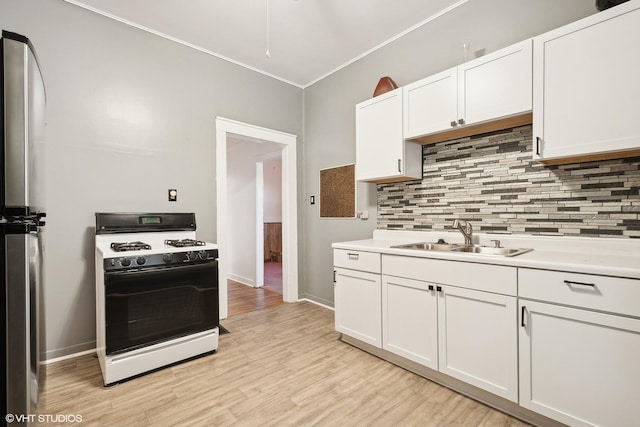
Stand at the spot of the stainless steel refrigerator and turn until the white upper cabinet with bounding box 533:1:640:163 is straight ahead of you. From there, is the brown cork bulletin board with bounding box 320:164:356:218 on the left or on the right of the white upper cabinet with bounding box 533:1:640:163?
left

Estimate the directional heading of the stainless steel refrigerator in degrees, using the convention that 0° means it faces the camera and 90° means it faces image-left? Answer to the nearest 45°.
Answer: approximately 270°

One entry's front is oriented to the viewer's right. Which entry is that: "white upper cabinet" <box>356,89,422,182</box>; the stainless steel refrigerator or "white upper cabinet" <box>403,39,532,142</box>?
the stainless steel refrigerator

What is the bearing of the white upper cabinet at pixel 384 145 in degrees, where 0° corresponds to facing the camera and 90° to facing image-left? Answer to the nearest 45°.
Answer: approximately 45°

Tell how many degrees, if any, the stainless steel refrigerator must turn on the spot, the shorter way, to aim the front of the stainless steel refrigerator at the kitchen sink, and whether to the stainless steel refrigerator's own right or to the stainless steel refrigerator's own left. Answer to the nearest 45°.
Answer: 0° — it already faces it

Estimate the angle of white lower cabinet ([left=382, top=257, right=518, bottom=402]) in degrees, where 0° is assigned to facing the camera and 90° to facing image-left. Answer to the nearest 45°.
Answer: approximately 45°

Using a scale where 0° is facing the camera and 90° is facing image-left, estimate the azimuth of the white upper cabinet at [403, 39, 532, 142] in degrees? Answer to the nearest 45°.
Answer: approximately 45°
